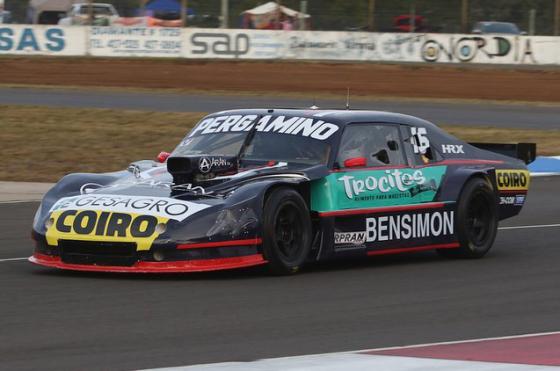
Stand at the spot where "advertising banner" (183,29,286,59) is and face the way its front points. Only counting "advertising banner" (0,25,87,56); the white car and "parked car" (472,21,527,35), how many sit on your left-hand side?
1

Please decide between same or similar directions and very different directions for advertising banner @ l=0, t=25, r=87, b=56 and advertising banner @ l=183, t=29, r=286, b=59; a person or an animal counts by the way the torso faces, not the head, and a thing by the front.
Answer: same or similar directions

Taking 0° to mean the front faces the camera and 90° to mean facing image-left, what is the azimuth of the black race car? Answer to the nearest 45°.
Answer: approximately 45°

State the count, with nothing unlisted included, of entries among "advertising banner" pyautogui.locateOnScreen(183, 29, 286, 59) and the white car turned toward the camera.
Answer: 1

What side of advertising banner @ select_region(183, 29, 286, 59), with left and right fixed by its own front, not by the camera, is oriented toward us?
front

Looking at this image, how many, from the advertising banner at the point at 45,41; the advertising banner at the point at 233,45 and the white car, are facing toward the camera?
2

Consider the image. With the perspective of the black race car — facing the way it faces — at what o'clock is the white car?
The white car is roughly at 4 o'clock from the black race car.

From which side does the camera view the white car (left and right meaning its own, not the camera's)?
left

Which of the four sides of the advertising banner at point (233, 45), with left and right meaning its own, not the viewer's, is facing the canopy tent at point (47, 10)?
right

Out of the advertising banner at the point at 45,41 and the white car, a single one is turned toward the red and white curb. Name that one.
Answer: the advertising banner

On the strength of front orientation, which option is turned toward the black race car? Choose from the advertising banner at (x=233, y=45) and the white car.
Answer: the advertising banner

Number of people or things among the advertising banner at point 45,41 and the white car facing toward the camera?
1

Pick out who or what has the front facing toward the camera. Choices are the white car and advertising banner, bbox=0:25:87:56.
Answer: the advertising banner

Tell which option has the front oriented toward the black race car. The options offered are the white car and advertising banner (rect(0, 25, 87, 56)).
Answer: the advertising banner

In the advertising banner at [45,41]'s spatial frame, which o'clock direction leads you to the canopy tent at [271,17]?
The canopy tent is roughly at 9 o'clock from the advertising banner.

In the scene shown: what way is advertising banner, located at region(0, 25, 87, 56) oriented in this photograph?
toward the camera

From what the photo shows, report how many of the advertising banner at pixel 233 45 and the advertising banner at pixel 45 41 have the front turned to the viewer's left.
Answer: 0

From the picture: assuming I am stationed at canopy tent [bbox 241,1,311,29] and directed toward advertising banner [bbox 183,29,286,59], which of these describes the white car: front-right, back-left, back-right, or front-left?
front-right
